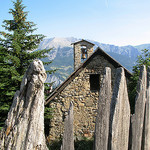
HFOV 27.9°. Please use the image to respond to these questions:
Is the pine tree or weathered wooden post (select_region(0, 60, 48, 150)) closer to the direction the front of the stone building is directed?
the weathered wooden post

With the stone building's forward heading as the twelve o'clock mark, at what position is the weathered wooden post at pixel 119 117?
The weathered wooden post is roughly at 12 o'clock from the stone building.

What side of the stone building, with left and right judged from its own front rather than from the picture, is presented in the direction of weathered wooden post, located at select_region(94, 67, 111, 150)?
front

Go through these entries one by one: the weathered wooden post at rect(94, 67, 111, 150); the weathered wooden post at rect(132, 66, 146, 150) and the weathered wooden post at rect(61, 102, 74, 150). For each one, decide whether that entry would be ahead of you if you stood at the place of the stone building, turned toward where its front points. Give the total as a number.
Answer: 3

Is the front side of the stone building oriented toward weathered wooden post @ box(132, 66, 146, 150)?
yes

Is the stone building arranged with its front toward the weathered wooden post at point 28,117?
yes

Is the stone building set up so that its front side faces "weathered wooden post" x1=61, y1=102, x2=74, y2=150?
yes

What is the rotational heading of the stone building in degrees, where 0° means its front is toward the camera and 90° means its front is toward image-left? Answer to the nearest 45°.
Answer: approximately 0°

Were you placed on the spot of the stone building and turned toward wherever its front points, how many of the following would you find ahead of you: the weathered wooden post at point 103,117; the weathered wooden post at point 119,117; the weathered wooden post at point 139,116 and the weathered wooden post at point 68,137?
4

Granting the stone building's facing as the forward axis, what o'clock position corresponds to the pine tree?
The pine tree is roughly at 3 o'clock from the stone building.
